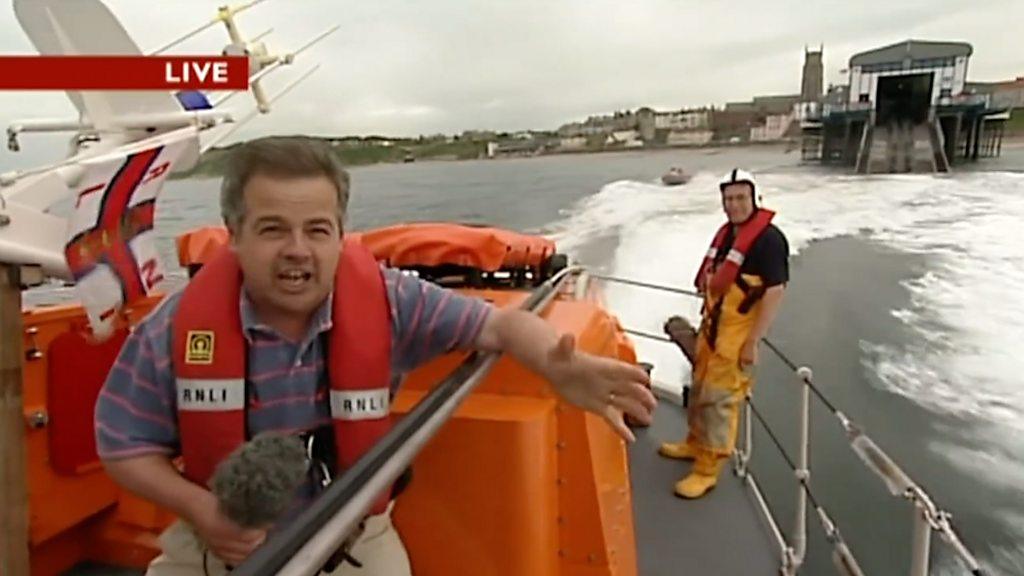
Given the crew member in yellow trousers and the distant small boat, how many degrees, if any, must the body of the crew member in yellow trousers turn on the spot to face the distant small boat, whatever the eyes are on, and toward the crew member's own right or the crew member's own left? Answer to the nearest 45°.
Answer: approximately 135° to the crew member's own right

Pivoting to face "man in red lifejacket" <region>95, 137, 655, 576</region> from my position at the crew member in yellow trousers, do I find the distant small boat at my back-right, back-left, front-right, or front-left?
back-right

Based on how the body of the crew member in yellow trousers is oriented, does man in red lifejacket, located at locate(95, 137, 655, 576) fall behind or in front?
in front

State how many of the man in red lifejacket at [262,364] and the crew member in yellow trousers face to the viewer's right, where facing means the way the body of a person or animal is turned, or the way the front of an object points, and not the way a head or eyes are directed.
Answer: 0

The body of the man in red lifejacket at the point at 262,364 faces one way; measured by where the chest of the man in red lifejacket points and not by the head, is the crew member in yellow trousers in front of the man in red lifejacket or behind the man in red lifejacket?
behind

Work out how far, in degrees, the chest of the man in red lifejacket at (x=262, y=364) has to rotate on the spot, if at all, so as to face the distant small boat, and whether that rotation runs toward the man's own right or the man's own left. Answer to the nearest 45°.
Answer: approximately 135° to the man's own left
